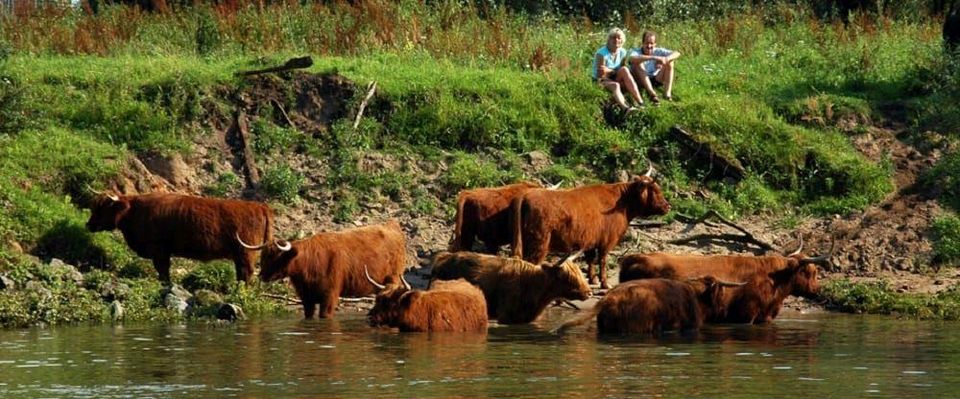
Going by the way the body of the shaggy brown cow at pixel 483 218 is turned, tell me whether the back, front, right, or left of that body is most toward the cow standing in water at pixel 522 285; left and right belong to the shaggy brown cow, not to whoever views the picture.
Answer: right

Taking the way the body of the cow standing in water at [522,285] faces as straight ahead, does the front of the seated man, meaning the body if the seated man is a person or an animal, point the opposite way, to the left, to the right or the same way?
to the right

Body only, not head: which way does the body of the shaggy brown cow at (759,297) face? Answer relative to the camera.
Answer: to the viewer's right

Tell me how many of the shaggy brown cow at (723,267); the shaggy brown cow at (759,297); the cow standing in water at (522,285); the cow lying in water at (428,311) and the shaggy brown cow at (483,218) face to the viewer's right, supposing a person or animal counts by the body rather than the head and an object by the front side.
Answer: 4

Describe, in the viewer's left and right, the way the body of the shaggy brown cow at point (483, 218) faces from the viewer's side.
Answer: facing to the right of the viewer

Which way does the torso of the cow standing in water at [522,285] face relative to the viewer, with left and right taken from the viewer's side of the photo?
facing to the right of the viewer

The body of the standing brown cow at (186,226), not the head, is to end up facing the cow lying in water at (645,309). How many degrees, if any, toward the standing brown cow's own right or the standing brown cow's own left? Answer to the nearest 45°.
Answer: approximately 135° to the standing brown cow's own left

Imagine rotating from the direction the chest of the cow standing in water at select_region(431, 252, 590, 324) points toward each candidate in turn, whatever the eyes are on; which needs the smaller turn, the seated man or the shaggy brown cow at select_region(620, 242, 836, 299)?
the shaggy brown cow

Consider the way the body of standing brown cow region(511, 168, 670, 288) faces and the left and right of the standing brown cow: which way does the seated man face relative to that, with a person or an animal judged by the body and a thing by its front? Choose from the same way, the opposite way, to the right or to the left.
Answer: to the right

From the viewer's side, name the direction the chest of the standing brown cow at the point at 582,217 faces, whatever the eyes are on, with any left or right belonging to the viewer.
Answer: facing to the right of the viewer

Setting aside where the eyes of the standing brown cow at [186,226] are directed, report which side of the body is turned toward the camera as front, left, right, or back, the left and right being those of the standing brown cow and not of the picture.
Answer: left

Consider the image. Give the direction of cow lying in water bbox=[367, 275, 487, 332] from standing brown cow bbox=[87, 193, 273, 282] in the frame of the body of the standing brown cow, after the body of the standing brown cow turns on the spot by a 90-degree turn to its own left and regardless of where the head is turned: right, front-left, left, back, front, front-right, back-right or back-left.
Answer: front-left

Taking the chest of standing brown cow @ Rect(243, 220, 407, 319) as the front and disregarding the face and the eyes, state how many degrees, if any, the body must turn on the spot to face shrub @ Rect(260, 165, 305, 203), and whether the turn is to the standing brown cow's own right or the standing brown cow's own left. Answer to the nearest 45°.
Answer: approximately 135° to the standing brown cow's own right

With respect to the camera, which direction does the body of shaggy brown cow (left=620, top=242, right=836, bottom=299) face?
to the viewer's right

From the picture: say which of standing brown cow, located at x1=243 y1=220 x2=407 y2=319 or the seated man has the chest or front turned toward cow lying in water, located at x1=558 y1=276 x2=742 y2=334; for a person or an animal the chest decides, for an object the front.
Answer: the seated man
